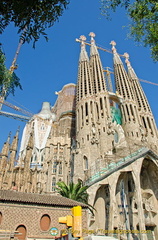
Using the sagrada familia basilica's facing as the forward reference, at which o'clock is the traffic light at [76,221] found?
The traffic light is roughly at 2 o'clock from the sagrada familia basilica.

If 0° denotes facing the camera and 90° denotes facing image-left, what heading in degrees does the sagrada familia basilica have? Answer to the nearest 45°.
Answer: approximately 315°
